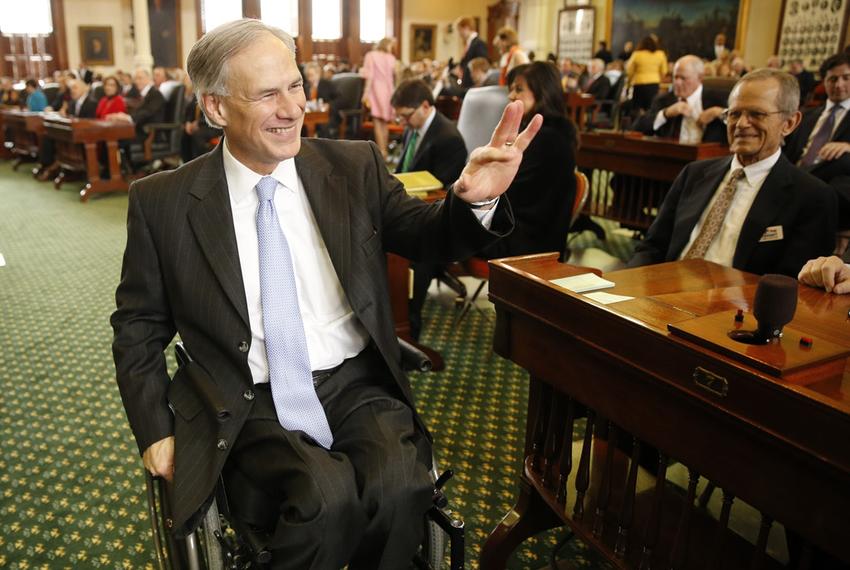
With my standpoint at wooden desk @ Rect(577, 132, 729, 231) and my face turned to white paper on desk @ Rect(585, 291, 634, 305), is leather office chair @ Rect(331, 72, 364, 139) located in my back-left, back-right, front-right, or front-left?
back-right

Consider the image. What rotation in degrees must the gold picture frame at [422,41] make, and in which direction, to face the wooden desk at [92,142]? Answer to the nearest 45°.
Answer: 0° — it already faces it

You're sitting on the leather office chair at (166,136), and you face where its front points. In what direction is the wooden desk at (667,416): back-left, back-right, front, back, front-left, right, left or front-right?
left

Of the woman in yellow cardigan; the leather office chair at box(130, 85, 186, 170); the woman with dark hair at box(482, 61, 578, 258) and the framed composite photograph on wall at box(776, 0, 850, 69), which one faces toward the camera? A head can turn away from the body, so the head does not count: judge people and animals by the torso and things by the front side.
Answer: the framed composite photograph on wall

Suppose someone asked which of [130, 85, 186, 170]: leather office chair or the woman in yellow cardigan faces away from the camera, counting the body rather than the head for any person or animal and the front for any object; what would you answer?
the woman in yellow cardigan

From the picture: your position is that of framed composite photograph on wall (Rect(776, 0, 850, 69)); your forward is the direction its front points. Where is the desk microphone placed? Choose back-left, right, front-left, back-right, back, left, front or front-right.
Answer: front

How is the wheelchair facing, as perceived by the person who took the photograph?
facing the viewer and to the right of the viewer

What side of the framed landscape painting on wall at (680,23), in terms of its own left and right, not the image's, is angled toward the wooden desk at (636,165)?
front

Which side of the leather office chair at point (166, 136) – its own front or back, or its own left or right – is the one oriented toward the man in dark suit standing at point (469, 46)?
back

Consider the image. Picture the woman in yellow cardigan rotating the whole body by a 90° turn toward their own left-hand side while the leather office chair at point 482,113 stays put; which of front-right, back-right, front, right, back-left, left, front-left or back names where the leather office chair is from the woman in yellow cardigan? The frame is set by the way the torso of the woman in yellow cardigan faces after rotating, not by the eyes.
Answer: left

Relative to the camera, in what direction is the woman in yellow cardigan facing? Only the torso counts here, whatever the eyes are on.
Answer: away from the camera

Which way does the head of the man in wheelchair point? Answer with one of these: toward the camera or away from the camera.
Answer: toward the camera

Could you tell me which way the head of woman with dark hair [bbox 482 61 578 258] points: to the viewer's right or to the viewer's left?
to the viewer's left

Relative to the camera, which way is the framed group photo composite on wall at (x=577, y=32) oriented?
toward the camera

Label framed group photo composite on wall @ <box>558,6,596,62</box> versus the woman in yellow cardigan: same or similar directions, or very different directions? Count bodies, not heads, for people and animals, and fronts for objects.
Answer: very different directions

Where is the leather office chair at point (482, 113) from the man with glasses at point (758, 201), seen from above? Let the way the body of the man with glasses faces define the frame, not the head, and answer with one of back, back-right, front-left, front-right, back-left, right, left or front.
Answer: right

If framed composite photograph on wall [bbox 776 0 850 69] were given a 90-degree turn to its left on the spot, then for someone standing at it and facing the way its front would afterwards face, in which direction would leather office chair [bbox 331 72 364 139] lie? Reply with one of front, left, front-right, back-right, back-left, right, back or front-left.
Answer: back-right

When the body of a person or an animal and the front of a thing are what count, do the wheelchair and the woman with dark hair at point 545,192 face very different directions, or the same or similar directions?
very different directions
